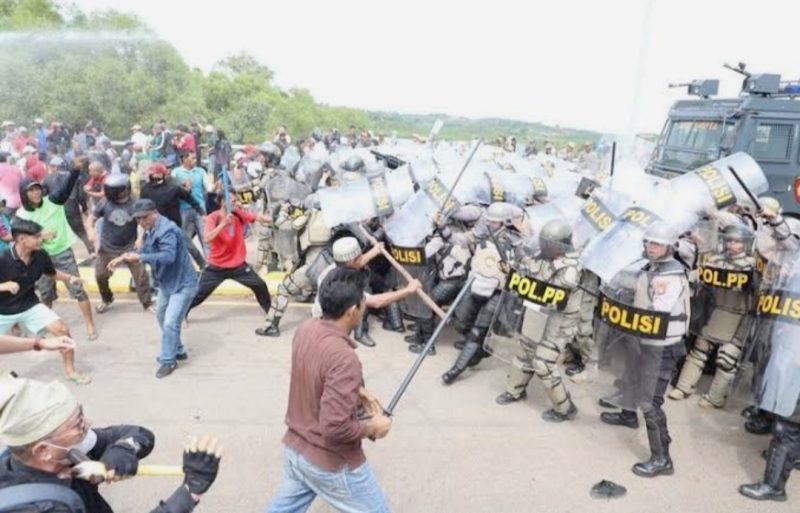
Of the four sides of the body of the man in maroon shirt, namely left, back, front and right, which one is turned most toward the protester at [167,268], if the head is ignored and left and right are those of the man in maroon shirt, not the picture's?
left

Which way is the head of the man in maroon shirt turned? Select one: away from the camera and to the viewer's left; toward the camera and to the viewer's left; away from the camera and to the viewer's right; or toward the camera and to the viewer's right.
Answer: away from the camera and to the viewer's right

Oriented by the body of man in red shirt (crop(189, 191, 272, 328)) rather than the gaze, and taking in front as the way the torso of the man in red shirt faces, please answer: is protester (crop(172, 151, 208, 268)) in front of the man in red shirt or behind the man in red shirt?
behind

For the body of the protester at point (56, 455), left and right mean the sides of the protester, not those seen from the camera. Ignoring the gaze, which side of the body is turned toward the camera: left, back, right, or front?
right

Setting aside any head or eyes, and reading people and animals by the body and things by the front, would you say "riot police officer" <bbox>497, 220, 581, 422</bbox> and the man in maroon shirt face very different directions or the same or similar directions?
very different directions

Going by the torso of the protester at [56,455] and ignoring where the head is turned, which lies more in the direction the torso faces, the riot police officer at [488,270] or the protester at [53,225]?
the riot police officer

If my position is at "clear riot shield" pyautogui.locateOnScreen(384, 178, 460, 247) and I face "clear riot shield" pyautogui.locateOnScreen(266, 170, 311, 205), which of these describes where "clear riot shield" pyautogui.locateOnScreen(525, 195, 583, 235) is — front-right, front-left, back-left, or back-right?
back-right

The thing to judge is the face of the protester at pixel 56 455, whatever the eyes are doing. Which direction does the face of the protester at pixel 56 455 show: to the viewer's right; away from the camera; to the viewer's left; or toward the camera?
to the viewer's right

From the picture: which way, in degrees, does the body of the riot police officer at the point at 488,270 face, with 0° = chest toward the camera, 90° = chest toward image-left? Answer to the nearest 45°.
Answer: approximately 45°
